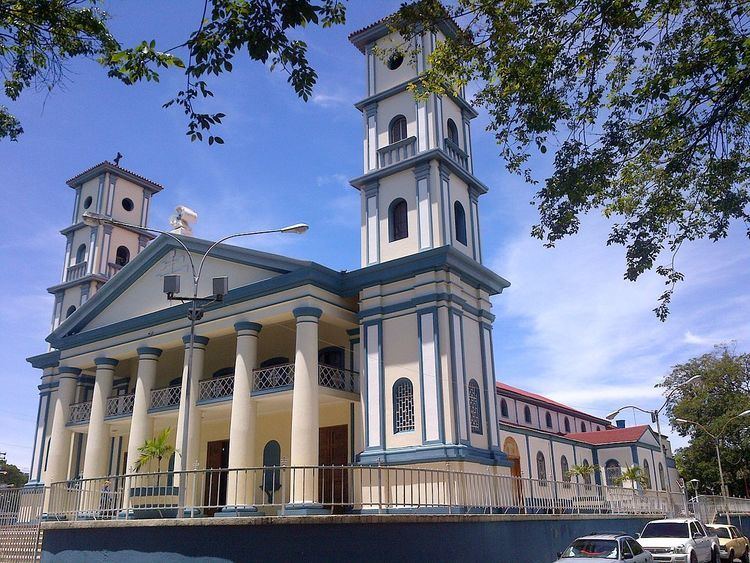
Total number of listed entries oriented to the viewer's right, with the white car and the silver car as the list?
0

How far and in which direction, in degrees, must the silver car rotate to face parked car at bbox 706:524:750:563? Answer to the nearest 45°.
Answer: approximately 135° to its right

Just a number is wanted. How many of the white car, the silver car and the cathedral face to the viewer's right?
0

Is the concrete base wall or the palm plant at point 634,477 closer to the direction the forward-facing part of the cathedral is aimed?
the concrete base wall

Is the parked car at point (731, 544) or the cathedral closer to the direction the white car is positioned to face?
the cathedral

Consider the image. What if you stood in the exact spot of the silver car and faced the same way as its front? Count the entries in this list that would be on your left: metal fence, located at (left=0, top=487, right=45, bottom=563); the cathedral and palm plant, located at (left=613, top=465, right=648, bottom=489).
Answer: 0

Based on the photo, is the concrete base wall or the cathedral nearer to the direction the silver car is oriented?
the concrete base wall

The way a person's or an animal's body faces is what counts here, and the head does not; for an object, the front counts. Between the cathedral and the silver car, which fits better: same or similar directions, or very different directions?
same or similar directions

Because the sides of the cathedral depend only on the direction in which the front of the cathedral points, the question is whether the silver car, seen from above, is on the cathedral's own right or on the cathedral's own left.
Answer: on the cathedral's own left

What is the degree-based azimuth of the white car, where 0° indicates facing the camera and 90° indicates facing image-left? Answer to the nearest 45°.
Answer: approximately 45°

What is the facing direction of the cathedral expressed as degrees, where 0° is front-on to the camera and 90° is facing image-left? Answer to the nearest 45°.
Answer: approximately 45°

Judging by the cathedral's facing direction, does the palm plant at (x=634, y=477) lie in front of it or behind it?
behind

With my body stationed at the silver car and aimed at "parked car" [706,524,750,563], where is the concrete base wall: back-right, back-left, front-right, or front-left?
back-left

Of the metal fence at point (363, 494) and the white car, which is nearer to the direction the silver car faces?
the metal fence

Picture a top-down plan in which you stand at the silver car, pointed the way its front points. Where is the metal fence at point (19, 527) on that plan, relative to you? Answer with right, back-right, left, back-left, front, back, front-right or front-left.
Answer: front-right

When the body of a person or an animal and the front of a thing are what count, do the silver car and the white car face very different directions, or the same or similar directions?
same or similar directions

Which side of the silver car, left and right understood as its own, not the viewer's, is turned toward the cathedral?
right

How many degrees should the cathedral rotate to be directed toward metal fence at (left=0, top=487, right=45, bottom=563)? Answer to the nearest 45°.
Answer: approximately 45° to its right
